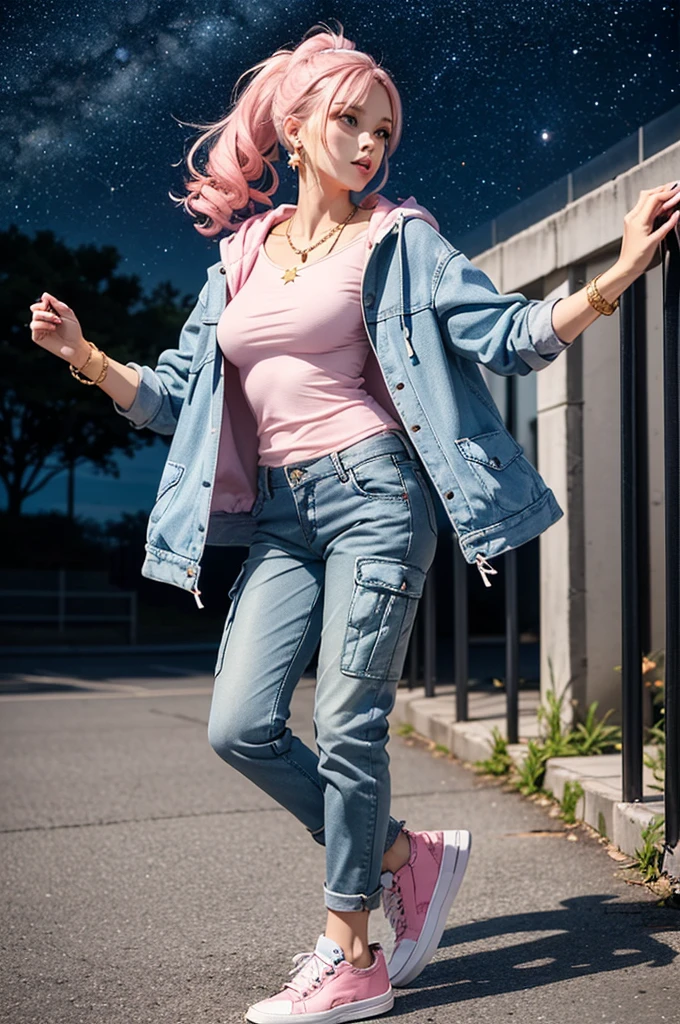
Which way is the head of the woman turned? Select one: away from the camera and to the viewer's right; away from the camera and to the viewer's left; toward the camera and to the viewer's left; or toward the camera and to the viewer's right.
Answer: toward the camera and to the viewer's right

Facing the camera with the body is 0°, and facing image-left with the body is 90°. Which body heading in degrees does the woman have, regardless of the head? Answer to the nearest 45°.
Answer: approximately 45°

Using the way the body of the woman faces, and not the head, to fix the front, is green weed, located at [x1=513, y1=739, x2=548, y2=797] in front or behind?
behind

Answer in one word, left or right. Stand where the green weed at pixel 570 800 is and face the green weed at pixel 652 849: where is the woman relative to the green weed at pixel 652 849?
right

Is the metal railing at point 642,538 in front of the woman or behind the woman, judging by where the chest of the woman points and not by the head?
behind

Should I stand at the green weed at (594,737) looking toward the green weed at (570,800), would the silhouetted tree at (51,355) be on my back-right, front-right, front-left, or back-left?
back-right
